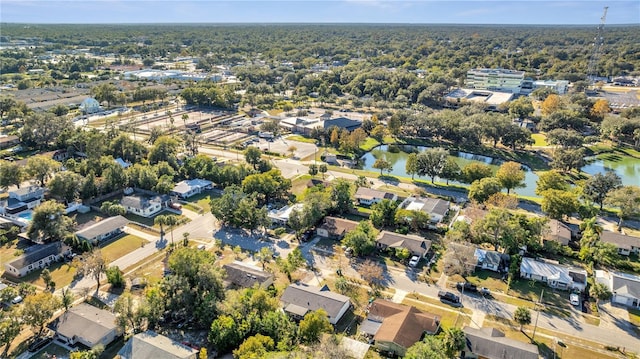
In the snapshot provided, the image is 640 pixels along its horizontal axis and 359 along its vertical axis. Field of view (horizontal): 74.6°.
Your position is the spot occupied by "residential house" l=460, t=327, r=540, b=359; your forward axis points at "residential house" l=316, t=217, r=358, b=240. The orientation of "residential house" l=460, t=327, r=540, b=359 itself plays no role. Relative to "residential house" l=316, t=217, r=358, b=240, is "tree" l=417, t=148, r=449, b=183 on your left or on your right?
right

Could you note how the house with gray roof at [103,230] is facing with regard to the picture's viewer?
facing the viewer and to the right of the viewer

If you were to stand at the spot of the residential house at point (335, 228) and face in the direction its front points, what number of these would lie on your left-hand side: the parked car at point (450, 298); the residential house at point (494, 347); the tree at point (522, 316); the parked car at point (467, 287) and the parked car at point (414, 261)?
5

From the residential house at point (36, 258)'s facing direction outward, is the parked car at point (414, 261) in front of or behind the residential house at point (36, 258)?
in front

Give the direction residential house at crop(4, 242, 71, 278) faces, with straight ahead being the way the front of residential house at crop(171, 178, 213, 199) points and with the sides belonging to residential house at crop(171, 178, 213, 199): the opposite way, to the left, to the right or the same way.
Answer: the same way

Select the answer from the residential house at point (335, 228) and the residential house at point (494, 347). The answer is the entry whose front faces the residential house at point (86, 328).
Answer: the residential house at point (335, 228)

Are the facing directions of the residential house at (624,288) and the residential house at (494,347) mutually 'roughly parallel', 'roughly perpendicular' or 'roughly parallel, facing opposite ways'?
roughly parallel, facing opposite ways

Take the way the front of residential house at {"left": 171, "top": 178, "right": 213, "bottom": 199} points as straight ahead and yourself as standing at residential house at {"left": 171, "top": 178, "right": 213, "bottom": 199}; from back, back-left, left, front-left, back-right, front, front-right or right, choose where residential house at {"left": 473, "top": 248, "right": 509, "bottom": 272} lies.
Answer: front

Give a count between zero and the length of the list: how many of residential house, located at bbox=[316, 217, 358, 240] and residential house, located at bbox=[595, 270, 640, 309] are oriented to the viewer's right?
0

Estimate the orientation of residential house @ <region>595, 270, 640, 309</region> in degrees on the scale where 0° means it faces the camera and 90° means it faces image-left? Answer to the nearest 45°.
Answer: approximately 45°

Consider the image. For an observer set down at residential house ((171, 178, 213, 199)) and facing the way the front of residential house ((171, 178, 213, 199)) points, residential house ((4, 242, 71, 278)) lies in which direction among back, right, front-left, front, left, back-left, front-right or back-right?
right

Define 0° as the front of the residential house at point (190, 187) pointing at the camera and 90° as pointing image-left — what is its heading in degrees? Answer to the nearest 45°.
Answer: approximately 315°

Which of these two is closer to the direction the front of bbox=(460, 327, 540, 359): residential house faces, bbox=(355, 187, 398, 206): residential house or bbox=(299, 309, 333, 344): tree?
the residential house

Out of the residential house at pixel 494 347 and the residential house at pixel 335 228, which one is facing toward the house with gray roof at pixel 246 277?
the residential house at pixel 335 228

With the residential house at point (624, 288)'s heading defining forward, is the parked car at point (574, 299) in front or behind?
in front

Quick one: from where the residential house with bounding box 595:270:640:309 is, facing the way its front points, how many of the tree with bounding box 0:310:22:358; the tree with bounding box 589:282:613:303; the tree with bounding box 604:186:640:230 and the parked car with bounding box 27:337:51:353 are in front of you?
3

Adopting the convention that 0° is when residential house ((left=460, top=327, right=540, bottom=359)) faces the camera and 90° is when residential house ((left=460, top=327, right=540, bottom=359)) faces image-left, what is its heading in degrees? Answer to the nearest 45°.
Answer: approximately 225°
